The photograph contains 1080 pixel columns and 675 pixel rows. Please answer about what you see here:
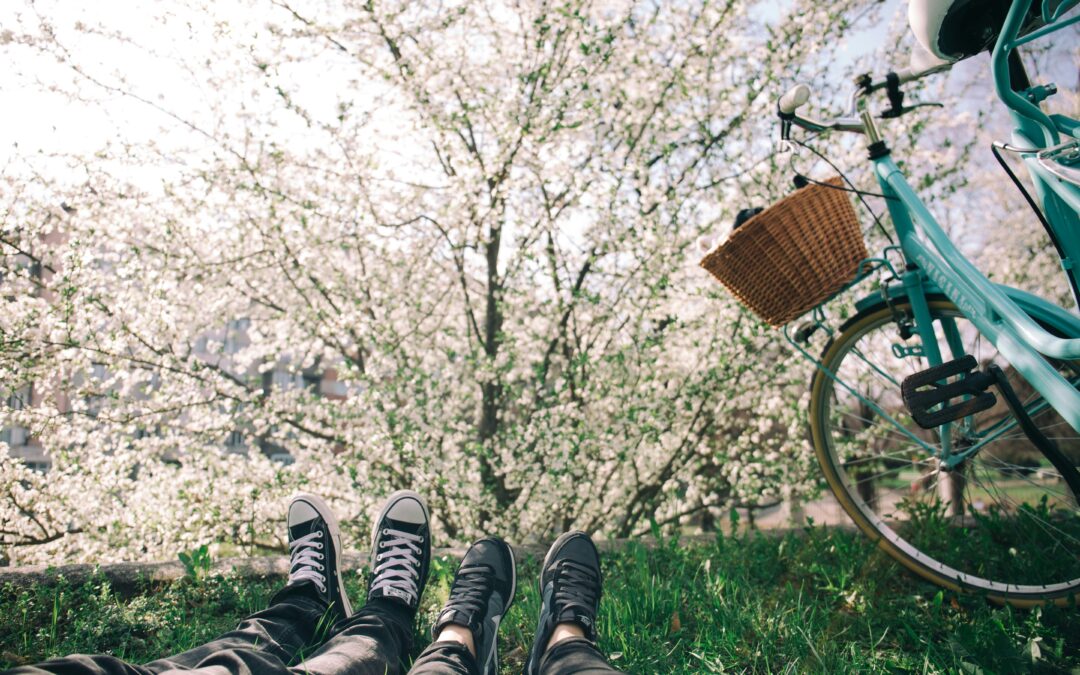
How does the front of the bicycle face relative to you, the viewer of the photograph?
facing away from the viewer and to the left of the viewer
